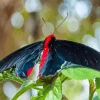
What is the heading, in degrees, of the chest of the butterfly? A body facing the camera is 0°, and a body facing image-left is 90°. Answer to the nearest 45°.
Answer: approximately 180°
